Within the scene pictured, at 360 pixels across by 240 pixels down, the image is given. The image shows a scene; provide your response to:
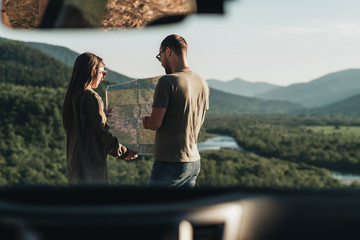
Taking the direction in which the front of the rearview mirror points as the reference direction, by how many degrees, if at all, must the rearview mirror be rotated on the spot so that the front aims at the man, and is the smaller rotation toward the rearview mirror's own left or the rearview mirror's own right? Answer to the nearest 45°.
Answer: approximately 180°

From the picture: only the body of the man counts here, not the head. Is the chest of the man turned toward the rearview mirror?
no

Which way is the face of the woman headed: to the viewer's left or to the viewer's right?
to the viewer's right

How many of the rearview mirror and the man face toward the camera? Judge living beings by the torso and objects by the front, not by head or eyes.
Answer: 1

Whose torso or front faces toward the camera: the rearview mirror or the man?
the rearview mirror

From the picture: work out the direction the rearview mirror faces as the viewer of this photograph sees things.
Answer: facing the viewer

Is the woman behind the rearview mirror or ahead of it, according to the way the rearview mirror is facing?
behind

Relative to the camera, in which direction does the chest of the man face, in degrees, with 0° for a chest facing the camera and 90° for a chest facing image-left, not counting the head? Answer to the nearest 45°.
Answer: approximately 135°
